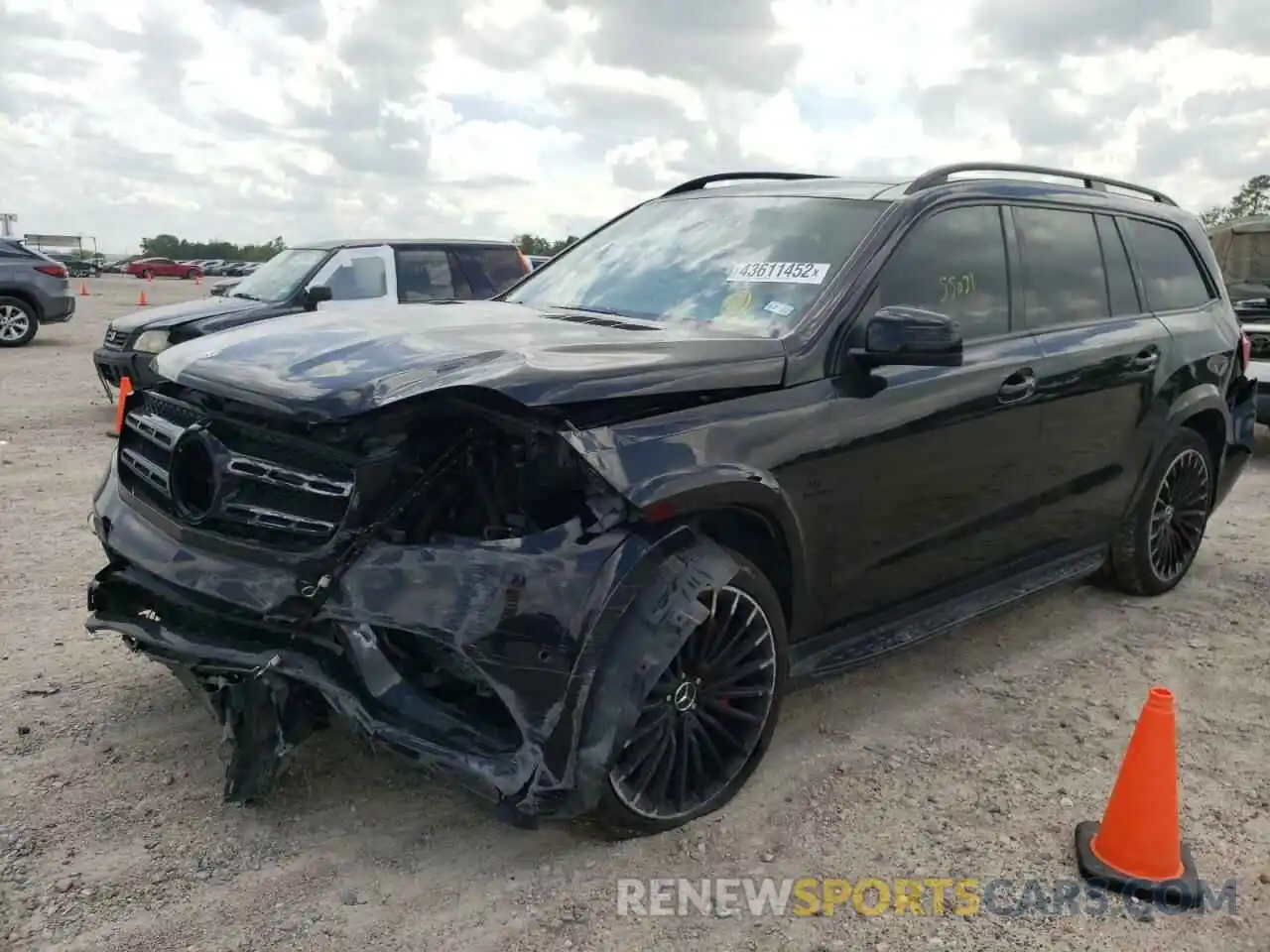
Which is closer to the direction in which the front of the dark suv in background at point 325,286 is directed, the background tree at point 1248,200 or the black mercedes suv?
the black mercedes suv

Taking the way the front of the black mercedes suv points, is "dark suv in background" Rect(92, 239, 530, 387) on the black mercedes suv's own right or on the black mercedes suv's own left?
on the black mercedes suv's own right

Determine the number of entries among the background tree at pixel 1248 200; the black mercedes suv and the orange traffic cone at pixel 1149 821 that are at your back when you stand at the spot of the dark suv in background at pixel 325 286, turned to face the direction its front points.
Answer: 1

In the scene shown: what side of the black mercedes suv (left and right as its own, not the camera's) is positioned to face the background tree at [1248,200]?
back

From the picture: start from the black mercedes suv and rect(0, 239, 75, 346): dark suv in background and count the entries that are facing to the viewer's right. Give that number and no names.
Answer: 0

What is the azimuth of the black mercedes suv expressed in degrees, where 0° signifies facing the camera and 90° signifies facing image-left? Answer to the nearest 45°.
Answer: approximately 45°

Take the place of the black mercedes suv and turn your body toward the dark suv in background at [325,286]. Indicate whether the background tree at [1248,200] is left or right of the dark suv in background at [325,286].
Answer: right

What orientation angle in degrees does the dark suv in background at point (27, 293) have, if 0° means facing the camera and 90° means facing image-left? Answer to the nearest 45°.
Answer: approximately 90°

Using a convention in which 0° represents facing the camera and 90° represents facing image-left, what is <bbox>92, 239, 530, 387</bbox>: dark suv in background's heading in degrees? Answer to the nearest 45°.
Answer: approximately 45°

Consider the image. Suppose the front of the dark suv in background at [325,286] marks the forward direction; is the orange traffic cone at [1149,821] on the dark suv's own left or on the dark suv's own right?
on the dark suv's own left
